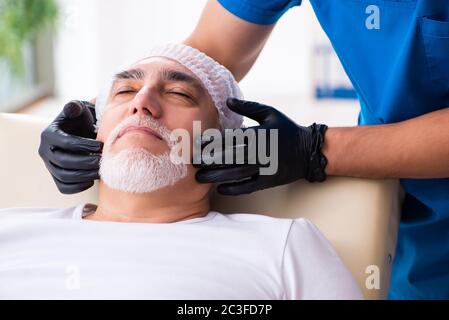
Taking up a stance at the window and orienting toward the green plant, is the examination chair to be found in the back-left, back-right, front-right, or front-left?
front-left

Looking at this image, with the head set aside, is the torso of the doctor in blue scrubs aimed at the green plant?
no

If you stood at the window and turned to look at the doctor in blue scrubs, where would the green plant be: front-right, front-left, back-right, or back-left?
front-right

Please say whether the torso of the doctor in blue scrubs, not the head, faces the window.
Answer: no

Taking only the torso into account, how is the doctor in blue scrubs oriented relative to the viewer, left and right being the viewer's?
facing the viewer and to the left of the viewer
